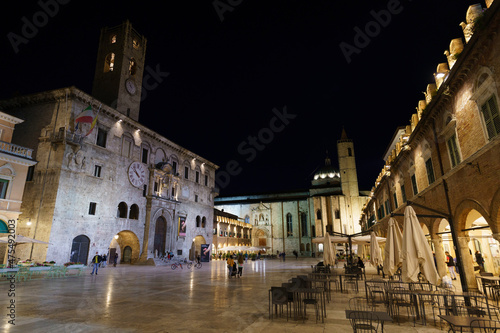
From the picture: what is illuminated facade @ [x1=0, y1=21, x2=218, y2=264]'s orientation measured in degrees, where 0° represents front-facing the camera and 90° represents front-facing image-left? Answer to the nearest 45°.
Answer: approximately 315°

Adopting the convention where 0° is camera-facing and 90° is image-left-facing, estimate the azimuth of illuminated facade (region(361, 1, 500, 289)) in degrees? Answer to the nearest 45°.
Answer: approximately 45°

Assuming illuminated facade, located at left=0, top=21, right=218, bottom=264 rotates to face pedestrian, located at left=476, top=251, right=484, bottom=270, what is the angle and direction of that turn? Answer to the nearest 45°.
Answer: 0° — it already faces them

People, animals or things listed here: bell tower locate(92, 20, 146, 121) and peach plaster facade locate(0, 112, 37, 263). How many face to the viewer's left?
0

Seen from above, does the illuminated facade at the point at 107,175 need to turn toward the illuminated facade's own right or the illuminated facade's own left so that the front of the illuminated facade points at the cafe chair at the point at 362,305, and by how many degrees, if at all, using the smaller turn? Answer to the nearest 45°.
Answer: approximately 45° to the illuminated facade's own right

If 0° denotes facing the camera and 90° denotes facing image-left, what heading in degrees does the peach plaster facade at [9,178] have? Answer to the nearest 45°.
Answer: approximately 315°

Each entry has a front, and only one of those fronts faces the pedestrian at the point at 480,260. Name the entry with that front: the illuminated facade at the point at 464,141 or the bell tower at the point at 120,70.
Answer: the bell tower

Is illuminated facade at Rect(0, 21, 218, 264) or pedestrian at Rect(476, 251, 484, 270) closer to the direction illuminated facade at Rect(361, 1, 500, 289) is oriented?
the illuminated facade

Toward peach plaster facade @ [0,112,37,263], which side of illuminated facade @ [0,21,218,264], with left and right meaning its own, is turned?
right

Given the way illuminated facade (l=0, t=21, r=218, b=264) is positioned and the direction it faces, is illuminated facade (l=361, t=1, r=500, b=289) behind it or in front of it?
in front

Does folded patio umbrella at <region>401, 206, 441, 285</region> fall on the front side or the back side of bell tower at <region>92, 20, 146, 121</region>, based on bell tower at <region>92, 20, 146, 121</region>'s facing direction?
on the front side

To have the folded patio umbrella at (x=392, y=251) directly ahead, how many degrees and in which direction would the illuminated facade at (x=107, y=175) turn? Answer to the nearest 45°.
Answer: approximately 45° to its right
